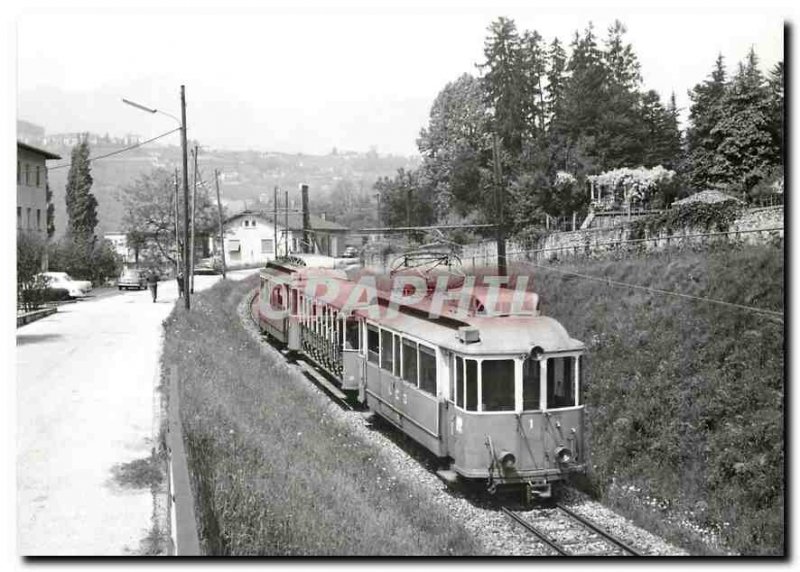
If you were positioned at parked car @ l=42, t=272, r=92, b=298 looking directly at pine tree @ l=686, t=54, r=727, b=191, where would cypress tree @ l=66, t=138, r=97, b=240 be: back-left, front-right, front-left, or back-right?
back-left

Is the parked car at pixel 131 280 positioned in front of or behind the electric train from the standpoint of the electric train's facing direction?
behind

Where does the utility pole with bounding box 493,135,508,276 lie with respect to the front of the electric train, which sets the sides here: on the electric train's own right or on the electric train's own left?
on the electric train's own left

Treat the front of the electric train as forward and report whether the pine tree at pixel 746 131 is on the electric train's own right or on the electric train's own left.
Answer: on the electric train's own left

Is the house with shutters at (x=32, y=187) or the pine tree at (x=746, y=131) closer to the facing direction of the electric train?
the pine tree

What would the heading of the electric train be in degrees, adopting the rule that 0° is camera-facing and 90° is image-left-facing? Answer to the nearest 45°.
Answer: approximately 315°

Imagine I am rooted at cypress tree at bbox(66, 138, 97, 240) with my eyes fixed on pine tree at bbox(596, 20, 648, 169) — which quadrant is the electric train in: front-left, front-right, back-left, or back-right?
front-right

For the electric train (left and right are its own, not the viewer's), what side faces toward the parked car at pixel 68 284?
back

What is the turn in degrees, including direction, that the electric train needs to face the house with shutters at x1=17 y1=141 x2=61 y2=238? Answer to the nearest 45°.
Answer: approximately 135° to its right
